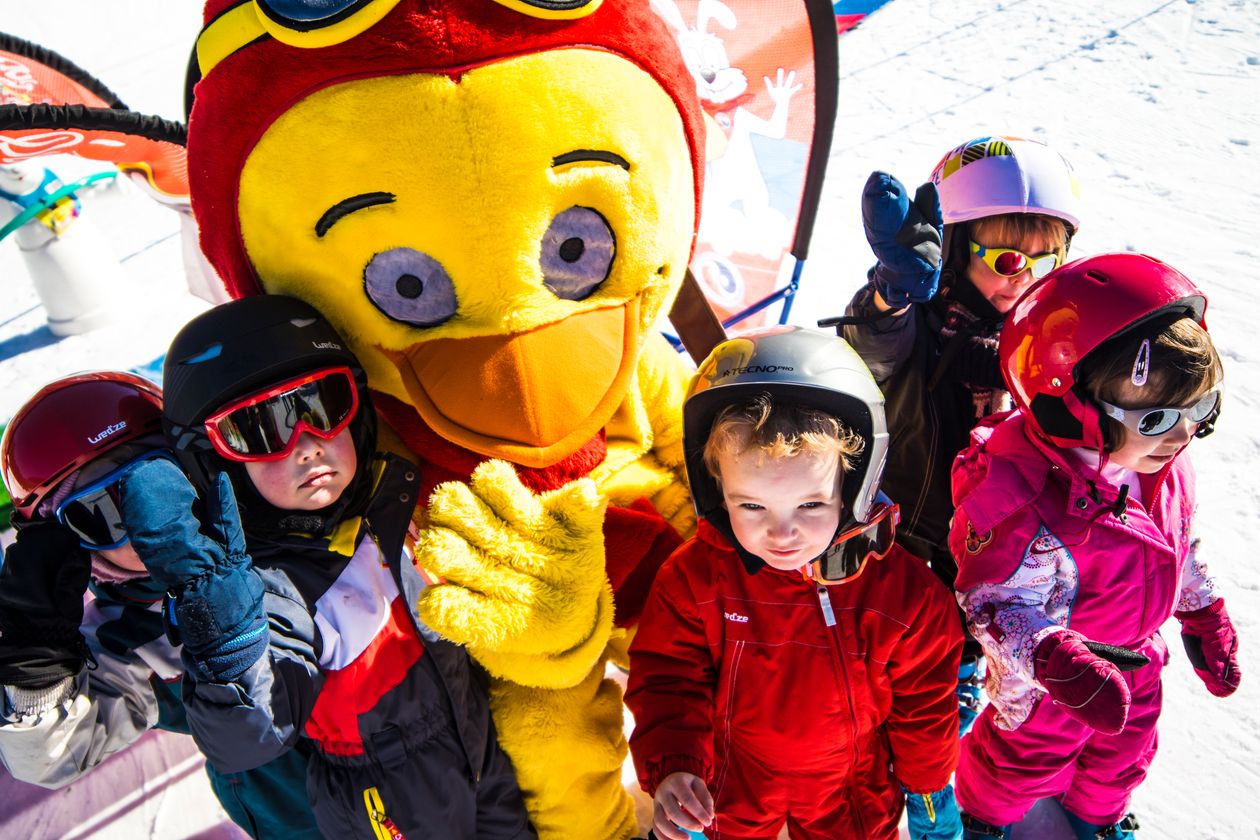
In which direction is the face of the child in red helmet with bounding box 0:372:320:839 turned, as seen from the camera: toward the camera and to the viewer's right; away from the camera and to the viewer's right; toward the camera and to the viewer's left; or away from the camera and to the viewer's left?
toward the camera and to the viewer's right

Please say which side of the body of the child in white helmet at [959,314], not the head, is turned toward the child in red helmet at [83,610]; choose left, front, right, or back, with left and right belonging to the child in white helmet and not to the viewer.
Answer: right

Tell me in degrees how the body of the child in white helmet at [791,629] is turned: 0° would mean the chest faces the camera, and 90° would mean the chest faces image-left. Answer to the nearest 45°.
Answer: approximately 0°

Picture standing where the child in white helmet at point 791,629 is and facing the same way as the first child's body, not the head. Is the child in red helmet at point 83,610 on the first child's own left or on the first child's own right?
on the first child's own right

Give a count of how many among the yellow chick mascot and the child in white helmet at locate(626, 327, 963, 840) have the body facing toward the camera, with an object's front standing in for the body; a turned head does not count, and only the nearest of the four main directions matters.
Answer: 2
